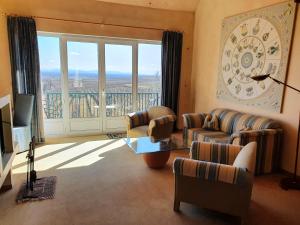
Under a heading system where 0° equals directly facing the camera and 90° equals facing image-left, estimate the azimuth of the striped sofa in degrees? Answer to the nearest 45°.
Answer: approximately 45°

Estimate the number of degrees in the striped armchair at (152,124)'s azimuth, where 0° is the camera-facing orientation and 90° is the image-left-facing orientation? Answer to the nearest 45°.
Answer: approximately 45°

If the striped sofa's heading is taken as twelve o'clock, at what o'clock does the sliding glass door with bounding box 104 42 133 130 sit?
The sliding glass door is roughly at 2 o'clock from the striped sofa.

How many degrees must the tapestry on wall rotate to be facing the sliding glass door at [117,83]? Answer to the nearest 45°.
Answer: approximately 45° to its right

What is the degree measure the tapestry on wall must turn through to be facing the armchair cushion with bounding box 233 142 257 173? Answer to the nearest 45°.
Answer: approximately 45° to its left

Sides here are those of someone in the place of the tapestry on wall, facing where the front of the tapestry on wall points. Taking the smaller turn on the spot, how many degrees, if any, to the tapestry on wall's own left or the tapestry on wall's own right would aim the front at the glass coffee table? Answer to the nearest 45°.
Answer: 0° — it already faces it

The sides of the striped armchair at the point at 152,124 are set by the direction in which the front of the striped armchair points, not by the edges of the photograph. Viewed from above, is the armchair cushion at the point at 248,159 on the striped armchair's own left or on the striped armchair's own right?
on the striped armchair's own left

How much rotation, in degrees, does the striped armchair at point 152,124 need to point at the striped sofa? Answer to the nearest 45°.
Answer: approximately 90° to its left
